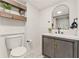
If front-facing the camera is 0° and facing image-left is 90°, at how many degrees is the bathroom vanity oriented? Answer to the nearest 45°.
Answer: approximately 45°

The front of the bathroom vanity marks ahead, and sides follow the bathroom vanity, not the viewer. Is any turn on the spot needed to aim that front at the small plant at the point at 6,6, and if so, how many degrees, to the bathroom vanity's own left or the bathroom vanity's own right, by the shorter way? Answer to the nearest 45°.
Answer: approximately 45° to the bathroom vanity's own right

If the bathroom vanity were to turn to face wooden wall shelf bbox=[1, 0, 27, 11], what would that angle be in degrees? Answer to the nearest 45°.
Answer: approximately 45° to its right
